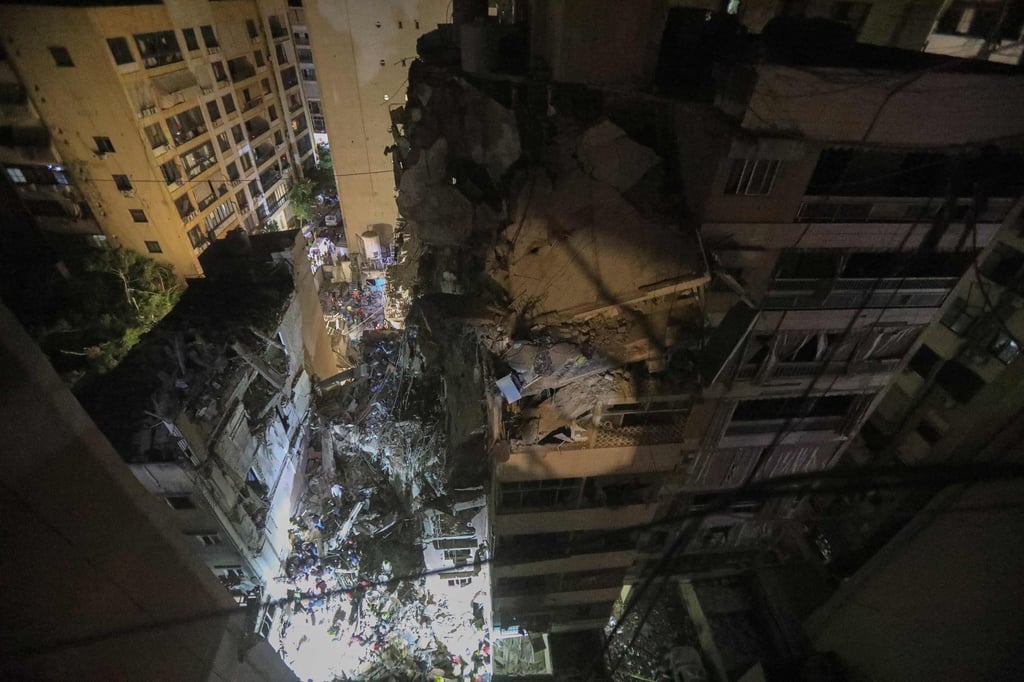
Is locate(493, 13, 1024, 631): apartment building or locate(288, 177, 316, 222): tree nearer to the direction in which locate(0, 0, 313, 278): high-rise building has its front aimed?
the apartment building

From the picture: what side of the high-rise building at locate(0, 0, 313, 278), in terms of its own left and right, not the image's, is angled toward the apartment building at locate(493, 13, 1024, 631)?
front

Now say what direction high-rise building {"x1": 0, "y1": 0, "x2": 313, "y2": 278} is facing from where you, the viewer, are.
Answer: facing the viewer and to the right of the viewer
